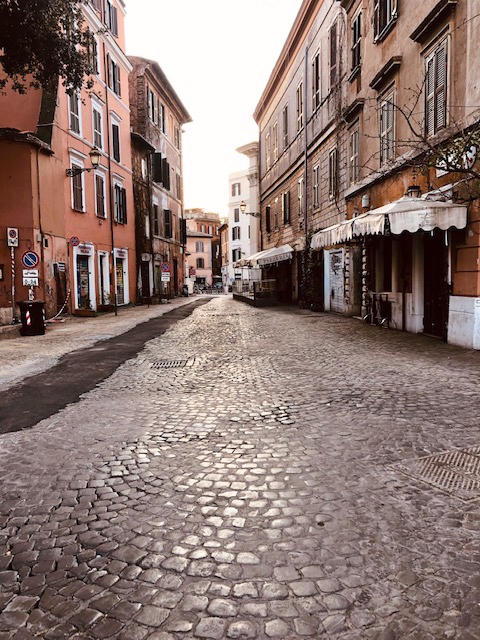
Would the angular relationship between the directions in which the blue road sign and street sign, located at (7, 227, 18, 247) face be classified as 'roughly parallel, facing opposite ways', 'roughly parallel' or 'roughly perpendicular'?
roughly parallel

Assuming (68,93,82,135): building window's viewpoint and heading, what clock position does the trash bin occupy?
The trash bin is roughly at 2 o'clock from the building window.

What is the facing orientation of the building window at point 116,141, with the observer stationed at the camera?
facing the viewer and to the right of the viewer

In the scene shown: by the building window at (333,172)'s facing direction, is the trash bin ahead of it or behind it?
ahead

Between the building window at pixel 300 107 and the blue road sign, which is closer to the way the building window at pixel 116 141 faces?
the building window

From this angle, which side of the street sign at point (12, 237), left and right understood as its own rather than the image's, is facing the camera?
front

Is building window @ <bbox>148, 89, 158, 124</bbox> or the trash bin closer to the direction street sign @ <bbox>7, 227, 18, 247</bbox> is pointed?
the trash bin

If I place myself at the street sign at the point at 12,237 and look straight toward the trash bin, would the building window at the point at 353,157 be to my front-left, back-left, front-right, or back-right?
front-left

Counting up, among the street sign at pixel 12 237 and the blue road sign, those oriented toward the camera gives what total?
2

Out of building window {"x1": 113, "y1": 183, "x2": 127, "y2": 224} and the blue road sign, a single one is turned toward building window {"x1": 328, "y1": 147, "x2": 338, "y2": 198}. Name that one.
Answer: building window {"x1": 113, "y1": 183, "x2": 127, "y2": 224}

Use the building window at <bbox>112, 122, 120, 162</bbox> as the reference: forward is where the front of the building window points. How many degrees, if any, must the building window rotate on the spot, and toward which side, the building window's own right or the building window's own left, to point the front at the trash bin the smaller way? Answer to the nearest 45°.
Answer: approximately 45° to the building window's own right

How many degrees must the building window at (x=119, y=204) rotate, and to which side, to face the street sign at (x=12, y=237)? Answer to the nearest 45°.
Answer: approximately 45° to its right

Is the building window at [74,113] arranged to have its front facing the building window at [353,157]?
yes

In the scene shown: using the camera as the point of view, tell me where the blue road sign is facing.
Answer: facing the viewer

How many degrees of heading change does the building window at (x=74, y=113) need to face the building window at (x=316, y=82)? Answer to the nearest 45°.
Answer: approximately 45° to its left

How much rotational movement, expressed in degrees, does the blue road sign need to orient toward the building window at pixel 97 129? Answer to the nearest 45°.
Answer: approximately 180°
